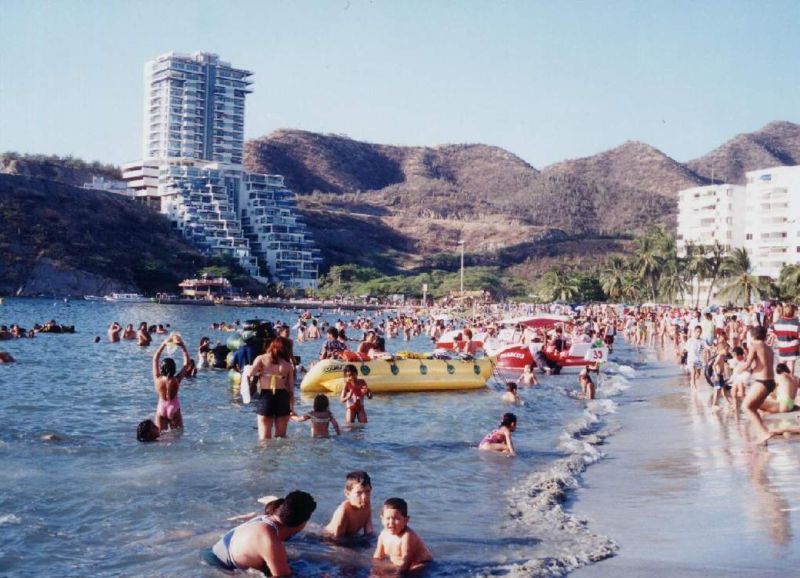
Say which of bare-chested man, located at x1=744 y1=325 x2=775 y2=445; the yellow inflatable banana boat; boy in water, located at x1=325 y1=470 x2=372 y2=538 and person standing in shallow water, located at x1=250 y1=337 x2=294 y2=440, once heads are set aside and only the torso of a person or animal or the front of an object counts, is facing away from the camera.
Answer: the person standing in shallow water

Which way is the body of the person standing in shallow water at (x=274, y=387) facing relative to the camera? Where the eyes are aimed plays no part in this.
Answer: away from the camera

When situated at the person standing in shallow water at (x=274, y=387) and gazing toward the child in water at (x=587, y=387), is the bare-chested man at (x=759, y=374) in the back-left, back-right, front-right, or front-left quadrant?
front-right

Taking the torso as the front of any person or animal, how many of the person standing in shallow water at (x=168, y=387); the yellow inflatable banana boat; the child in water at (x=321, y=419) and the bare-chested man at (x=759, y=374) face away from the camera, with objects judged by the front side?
2

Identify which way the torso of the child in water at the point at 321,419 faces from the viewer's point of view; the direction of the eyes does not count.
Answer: away from the camera

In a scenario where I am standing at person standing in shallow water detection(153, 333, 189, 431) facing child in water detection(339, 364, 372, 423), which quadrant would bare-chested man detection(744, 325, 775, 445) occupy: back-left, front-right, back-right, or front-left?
front-right

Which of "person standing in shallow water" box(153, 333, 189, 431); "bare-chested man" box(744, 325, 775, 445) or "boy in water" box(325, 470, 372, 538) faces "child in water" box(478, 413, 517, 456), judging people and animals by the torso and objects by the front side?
the bare-chested man

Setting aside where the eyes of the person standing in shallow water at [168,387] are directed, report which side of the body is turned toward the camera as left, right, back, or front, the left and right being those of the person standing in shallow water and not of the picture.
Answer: back

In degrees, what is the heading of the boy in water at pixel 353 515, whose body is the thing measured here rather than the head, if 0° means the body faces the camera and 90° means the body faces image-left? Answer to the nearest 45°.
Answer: approximately 315°

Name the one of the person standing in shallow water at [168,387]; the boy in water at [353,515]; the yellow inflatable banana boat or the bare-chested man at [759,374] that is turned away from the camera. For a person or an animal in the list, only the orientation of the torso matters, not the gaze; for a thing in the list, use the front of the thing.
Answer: the person standing in shallow water

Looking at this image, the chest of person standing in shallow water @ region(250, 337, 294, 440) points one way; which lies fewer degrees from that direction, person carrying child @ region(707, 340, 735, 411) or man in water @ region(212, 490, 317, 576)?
the person carrying child

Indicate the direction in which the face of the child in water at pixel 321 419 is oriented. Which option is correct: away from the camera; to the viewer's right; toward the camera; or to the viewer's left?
away from the camera

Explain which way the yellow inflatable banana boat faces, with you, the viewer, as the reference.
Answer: facing to the left of the viewer

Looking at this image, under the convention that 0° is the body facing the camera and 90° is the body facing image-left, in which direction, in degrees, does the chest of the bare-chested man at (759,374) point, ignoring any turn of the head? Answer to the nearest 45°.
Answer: approximately 90°

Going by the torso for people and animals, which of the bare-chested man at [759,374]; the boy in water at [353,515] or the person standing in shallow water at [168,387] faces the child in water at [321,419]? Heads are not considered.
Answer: the bare-chested man

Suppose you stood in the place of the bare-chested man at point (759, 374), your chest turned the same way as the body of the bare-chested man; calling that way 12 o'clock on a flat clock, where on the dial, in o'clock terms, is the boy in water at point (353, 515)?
The boy in water is roughly at 10 o'clock from the bare-chested man.

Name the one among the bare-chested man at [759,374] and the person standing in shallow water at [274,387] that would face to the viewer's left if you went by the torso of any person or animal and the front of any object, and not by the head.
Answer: the bare-chested man
